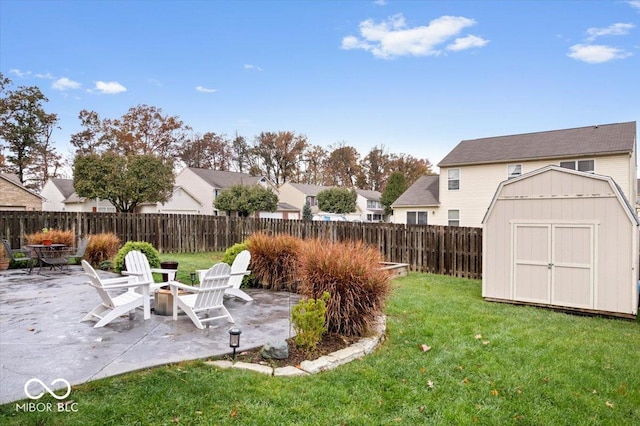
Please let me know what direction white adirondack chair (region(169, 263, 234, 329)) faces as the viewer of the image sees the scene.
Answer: facing away from the viewer and to the left of the viewer

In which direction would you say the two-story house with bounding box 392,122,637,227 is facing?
away from the camera

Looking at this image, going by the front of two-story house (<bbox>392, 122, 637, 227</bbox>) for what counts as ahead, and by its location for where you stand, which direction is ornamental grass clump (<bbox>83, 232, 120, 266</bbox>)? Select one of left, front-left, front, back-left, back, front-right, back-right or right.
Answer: back-left

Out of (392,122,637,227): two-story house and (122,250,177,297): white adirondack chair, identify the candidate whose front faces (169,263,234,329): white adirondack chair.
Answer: (122,250,177,297): white adirondack chair

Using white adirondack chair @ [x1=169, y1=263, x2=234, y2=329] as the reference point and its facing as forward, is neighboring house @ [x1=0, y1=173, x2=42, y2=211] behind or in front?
in front

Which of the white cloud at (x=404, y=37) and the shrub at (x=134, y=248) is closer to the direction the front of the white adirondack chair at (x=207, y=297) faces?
the shrub

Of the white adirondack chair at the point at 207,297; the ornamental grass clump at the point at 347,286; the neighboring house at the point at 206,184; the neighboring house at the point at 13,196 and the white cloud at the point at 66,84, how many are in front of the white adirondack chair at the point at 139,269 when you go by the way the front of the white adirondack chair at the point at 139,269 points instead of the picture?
2

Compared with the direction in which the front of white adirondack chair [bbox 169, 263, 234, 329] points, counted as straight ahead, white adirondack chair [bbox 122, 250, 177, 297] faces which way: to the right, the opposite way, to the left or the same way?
the opposite way

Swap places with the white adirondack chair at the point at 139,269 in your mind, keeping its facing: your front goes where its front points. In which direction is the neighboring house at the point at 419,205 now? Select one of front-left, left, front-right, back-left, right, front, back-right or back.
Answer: left

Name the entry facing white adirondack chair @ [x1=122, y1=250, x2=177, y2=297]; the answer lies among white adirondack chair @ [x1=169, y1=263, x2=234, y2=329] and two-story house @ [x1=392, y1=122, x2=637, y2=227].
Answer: white adirondack chair @ [x1=169, y1=263, x2=234, y2=329]

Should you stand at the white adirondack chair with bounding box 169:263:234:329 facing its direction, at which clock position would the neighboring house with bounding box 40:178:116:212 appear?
The neighboring house is roughly at 1 o'clock from the white adirondack chair.

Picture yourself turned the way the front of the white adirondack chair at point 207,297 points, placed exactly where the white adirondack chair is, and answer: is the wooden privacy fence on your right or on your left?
on your right

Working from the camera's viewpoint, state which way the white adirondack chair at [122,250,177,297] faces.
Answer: facing the viewer and to the right of the viewer

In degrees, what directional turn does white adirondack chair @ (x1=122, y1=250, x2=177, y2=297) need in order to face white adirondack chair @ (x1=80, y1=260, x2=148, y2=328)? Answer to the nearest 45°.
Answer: approximately 90° to its right
